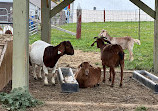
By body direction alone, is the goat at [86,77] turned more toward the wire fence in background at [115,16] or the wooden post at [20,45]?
the wooden post

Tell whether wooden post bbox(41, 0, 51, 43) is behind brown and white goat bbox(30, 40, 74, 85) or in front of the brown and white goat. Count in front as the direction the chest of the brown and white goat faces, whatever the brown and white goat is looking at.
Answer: behind

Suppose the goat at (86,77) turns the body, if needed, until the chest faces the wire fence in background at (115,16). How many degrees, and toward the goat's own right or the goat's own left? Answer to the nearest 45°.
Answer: approximately 135° to the goat's own right

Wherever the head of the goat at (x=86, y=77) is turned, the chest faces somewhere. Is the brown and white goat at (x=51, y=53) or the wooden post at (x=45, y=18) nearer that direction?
the brown and white goat

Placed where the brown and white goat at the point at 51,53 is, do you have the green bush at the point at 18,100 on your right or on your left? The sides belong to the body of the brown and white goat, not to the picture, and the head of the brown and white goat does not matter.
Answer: on your right

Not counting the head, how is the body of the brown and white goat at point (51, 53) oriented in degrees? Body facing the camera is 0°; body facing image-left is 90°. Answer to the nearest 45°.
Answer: approximately 315°

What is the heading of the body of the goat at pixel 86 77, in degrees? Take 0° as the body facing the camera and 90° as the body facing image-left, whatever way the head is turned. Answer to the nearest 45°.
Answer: approximately 45°

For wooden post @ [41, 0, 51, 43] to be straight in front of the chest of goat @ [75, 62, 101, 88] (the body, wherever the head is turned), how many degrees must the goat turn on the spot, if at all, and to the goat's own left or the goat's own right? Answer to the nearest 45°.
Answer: approximately 90° to the goat's own right

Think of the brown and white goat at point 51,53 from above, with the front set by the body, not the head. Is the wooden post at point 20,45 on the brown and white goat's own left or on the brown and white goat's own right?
on the brown and white goat's own right
